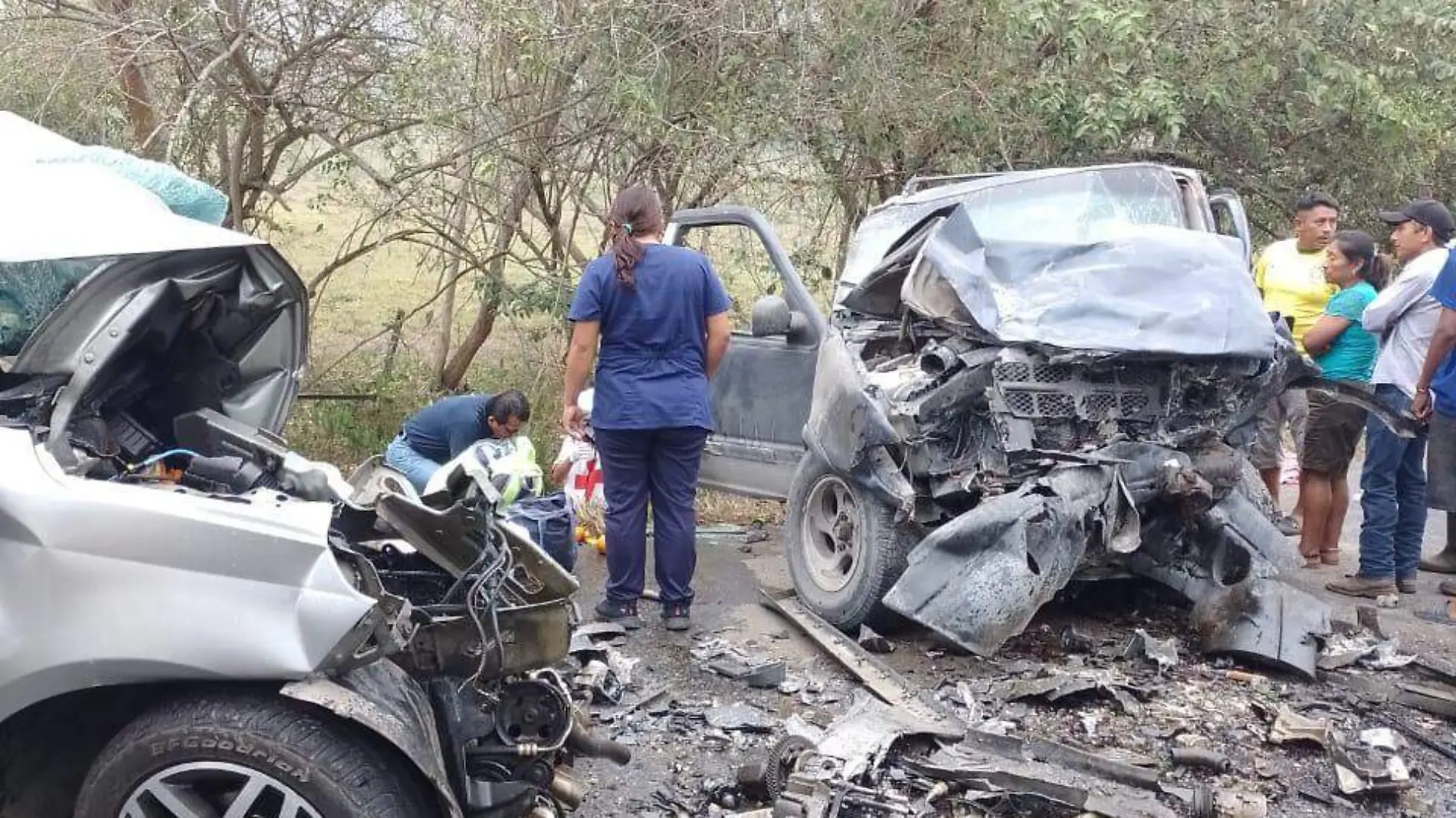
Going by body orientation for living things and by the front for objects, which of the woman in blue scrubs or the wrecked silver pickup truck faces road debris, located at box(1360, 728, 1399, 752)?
the wrecked silver pickup truck

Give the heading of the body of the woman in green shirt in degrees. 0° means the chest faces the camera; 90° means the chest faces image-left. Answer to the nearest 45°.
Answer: approximately 90°

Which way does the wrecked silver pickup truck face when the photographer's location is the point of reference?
facing to the right of the viewer

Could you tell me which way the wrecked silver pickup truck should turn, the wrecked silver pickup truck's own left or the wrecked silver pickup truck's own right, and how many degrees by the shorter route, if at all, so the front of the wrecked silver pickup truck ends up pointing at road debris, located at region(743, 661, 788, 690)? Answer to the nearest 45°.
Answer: approximately 45° to the wrecked silver pickup truck's own left

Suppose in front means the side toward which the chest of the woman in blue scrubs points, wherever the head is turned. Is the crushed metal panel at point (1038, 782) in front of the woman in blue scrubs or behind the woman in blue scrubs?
behind

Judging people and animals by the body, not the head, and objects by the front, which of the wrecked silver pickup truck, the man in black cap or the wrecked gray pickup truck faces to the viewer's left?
the man in black cap

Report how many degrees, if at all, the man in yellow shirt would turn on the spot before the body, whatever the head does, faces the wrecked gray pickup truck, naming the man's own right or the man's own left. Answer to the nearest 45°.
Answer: approximately 45° to the man's own right

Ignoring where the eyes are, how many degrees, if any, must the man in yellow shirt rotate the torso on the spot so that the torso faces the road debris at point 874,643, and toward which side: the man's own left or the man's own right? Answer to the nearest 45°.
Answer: approximately 90° to the man's own right

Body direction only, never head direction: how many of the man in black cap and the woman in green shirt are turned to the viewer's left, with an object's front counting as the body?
2

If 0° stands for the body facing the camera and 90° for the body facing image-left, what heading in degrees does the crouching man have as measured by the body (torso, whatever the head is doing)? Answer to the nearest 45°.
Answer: approximately 270°

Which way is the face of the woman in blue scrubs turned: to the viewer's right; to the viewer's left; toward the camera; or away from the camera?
away from the camera

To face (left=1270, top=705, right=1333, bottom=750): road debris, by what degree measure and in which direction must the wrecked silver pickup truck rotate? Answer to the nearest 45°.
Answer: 0° — it already faces it

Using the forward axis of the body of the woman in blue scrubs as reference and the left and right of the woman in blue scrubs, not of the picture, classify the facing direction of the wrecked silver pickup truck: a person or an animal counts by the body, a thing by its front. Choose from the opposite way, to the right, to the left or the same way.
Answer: to the right

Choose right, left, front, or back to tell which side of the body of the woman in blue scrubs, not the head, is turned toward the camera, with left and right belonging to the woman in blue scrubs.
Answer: back
